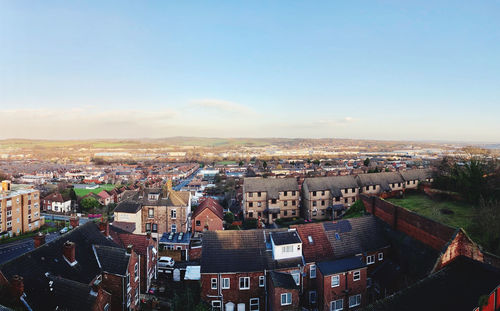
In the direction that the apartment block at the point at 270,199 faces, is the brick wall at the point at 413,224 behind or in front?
in front

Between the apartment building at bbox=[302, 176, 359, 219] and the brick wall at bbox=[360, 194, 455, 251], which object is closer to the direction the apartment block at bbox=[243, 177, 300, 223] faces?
the brick wall

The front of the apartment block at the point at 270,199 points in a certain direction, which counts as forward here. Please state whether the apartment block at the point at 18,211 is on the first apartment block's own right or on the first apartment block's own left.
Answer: on the first apartment block's own right

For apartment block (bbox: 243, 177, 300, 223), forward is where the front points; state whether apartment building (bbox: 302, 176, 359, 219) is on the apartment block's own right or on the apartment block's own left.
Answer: on the apartment block's own left

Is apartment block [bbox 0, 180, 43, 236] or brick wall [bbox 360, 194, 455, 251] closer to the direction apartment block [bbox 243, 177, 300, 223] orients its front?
the brick wall

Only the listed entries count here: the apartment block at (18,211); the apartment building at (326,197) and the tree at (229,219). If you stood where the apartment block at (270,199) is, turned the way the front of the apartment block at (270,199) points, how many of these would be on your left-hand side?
1

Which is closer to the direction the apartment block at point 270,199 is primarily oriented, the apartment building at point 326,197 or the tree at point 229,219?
the tree

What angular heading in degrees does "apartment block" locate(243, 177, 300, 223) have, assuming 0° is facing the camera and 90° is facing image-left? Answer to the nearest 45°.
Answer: approximately 0°

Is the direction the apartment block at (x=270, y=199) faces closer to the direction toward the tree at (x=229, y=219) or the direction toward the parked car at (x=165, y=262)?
the parked car
